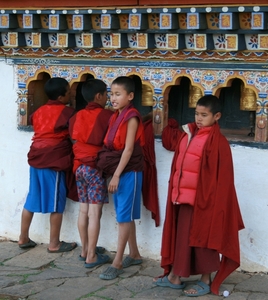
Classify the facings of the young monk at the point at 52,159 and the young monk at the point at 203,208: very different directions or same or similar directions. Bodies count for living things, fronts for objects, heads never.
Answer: very different directions

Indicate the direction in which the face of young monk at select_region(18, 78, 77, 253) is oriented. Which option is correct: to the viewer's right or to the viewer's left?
to the viewer's right

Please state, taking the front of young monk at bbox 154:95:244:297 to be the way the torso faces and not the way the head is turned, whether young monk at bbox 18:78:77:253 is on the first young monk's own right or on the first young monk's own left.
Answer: on the first young monk's own right

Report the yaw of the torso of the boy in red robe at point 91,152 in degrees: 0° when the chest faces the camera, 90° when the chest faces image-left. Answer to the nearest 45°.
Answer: approximately 225°

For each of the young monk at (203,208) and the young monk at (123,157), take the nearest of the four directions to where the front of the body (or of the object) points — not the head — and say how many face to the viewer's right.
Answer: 0

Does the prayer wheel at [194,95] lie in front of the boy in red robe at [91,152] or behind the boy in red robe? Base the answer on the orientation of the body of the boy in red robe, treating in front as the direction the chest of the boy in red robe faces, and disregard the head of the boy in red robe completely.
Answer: in front

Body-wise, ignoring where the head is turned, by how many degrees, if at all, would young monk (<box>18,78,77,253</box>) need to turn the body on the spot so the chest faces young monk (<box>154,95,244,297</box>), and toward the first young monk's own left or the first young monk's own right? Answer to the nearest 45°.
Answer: approximately 90° to the first young monk's own right

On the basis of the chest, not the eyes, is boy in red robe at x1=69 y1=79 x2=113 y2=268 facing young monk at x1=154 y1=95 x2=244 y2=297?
no

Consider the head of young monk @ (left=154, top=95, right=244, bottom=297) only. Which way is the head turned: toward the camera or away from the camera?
toward the camera

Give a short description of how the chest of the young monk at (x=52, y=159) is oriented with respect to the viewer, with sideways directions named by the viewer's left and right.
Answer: facing away from the viewer and to the right of the viewer

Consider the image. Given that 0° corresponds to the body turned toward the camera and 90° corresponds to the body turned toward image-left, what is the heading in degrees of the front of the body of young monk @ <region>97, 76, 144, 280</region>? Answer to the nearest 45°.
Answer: approximately 45°

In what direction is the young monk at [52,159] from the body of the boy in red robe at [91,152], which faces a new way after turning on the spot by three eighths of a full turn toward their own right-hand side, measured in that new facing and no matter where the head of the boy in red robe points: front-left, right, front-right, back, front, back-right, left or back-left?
back-right
